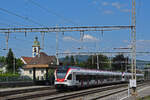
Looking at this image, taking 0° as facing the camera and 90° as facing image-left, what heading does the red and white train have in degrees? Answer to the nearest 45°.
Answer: approximately 45°
